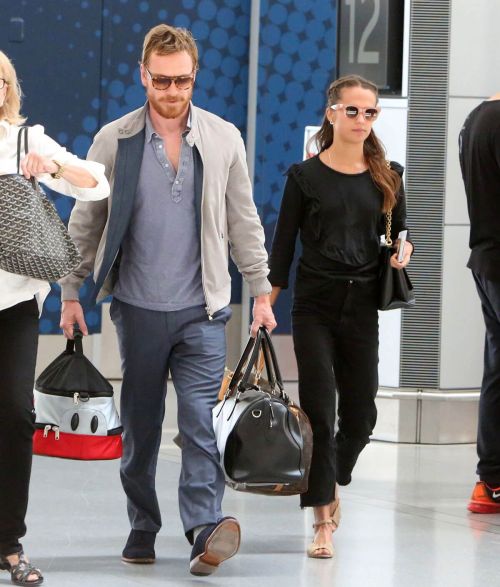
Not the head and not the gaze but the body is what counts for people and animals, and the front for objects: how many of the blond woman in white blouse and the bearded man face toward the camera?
2

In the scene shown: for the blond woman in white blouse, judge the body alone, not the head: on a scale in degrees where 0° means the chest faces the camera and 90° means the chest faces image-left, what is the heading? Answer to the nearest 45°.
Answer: approximately 0°

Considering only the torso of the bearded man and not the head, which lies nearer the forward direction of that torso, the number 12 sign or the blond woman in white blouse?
the blond woman in white blouse

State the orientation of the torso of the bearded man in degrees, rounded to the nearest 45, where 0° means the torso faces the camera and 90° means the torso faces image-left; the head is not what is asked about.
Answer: approximately 0°

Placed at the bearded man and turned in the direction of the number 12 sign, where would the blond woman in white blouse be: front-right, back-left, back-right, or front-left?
back-left

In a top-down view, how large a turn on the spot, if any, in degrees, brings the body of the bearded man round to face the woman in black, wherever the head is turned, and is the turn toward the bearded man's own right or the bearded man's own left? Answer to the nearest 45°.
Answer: approximately 135° to the bearded man's own left
